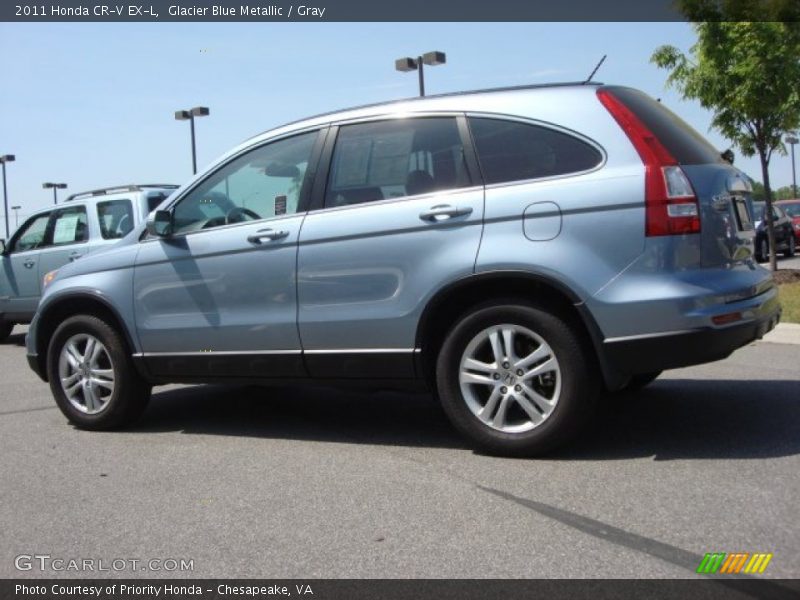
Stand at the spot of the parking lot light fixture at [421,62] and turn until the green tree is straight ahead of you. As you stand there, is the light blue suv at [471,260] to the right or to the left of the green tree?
right

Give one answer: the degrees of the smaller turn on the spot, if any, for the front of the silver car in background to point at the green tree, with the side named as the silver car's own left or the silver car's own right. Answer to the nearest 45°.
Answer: approximately 135° to the silver car's own right

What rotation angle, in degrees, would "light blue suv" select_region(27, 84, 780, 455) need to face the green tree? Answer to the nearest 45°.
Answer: approximately 90° to its right

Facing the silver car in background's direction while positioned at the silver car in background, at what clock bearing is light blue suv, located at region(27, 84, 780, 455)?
The light blue suv is roughly at 7 o'clock from the silver car in background.

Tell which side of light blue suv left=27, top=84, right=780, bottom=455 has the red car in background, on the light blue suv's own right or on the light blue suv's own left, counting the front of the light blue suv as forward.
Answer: on the light blue suv's own right

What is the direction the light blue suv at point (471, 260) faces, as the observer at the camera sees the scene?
facing away from the viewer and to the left of the viewer

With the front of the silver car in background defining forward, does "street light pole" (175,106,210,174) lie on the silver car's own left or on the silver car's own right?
on the silver car's own right

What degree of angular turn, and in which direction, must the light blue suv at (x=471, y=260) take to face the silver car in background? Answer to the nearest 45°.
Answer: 0° — it already faces it

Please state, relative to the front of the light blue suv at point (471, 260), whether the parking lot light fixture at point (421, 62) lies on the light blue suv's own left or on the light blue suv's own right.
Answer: on the light blue suv's own right

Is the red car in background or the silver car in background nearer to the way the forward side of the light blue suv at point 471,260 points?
the silver car in background

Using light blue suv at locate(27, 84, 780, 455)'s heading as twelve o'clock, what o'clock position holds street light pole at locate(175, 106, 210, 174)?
The street light pole is roughly at 1 o'clock from the light blue suv.
